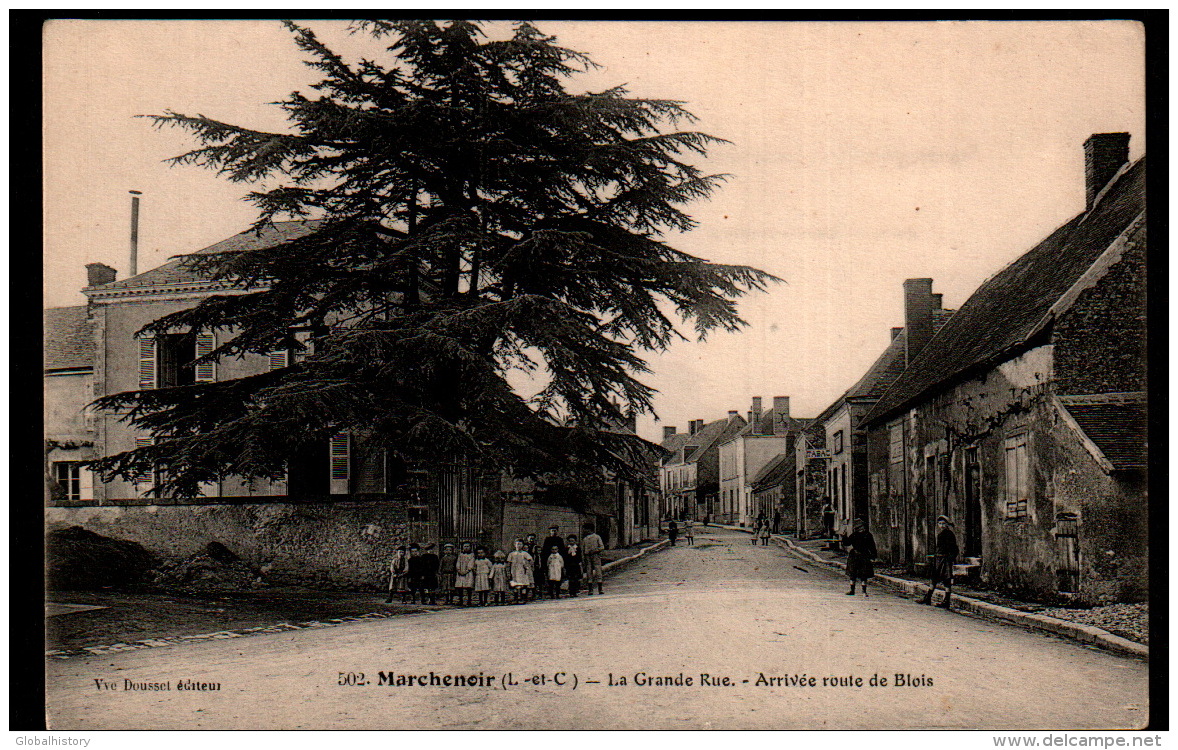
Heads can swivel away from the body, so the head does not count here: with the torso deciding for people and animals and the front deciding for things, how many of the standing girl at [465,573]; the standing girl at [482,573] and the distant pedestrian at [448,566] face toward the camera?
3

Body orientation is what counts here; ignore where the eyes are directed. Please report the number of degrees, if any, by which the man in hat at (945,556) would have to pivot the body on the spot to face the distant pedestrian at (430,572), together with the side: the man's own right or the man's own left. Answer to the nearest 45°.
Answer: approximately 45° to the man's own right

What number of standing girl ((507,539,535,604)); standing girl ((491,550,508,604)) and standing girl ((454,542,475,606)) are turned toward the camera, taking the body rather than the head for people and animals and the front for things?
3

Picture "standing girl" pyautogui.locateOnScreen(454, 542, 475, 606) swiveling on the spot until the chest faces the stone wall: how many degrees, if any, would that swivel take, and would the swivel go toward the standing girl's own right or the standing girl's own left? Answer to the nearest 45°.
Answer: approximately 135° to the standing girl's own right

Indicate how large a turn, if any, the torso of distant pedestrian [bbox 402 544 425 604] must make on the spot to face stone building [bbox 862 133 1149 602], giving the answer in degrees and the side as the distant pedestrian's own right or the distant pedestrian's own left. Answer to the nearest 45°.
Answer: approximately 45° to the distant pedestrian's own left

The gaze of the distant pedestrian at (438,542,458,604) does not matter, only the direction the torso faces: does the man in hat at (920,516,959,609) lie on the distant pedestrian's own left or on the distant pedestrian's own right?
on the distant pedestrian's own left

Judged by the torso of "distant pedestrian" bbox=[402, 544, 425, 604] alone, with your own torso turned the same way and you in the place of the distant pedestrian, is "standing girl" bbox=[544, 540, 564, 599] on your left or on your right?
on your left

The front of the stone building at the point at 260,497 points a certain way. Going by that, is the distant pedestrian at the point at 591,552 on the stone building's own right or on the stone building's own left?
on the stone building's own left
